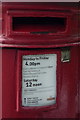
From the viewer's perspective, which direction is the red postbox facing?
toward the camera
